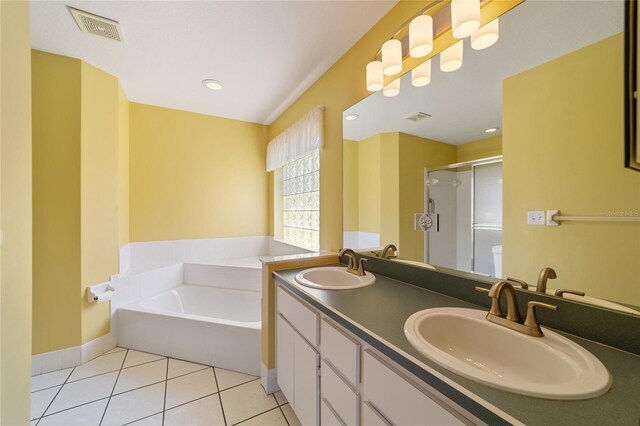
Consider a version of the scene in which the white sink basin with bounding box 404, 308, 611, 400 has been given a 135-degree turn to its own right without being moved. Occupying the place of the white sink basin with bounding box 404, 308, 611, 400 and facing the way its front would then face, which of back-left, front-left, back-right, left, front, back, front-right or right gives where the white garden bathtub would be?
left

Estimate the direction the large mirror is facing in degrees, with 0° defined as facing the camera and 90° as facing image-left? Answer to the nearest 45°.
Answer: approximately 45°

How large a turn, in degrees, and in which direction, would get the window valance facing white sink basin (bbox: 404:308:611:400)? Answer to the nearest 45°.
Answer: approximately 45° to its left

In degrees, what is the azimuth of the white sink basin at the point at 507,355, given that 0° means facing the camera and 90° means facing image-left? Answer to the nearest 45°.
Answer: approximately 45°

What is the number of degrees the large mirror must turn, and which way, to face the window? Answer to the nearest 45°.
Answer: approximately 90° to its right

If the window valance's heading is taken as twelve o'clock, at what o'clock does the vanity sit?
The vanity is roughly at 10 o'clock from the window valance.

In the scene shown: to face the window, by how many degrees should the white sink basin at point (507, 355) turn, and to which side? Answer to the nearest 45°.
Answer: approximately 90° to its right

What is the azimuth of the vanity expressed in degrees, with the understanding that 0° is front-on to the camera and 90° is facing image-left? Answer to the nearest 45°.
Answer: approximately 45°

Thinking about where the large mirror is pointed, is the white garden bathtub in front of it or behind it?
in front

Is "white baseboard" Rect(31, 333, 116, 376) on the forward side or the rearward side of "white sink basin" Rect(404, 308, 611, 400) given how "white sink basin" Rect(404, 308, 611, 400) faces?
on the forward side
